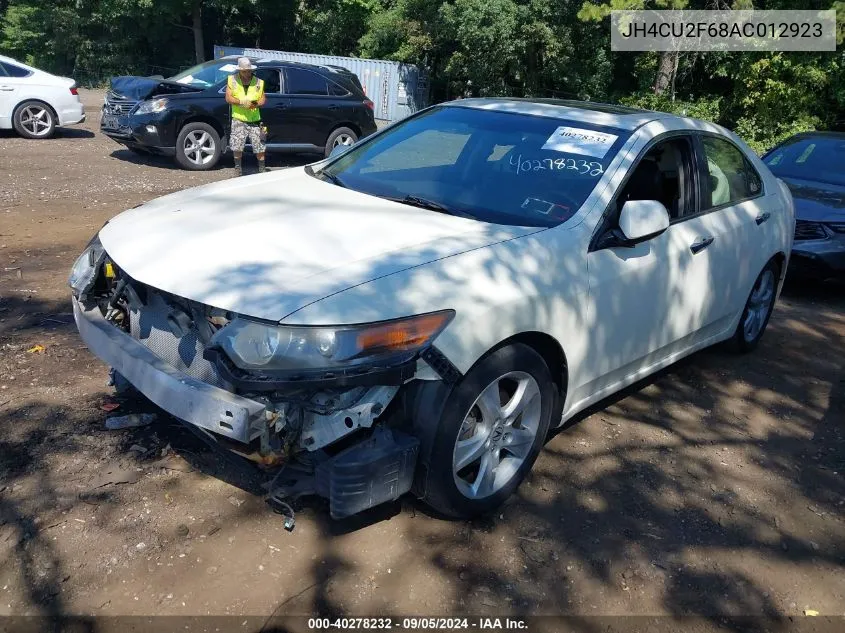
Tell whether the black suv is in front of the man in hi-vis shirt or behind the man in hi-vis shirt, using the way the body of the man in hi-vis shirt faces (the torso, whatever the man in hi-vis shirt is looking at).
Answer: behind

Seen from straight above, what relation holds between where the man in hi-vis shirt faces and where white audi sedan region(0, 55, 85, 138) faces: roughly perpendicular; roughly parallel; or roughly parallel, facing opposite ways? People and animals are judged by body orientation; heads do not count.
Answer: roughly perpendicular

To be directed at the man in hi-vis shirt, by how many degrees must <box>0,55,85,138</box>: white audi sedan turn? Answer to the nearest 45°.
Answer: approximately 135° to its left

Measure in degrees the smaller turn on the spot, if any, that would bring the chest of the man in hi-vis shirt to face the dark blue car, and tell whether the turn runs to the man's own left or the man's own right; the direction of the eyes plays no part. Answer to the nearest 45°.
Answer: approximately 45° to the man's own left

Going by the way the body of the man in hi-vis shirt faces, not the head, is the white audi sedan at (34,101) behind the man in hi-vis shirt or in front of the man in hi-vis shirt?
behind

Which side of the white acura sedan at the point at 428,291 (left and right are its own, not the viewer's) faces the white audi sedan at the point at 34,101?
right

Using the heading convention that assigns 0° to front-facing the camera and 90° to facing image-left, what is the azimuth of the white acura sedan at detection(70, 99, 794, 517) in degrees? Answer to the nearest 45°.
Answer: approximately 45°

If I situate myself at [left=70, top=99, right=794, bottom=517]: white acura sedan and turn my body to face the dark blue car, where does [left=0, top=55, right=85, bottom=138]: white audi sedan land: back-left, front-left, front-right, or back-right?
front-left

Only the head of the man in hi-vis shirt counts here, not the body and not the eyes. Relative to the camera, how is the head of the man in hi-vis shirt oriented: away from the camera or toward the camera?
toward the camera

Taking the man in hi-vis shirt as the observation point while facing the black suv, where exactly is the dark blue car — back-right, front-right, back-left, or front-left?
back-right

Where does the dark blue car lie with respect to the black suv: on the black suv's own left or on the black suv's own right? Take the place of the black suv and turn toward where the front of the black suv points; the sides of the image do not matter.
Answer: on the black suv's own left

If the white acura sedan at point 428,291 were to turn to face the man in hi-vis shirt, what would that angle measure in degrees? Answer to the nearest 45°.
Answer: approximately 135° to its right

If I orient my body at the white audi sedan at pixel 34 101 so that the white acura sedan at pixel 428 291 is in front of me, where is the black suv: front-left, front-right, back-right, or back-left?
front-left

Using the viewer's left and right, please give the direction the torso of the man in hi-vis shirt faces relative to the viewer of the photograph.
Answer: facing the viewer

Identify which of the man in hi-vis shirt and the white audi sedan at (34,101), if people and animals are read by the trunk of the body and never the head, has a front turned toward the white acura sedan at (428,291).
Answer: the man in hi-vis shirt

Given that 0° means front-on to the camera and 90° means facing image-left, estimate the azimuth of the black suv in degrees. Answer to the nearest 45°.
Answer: approximately 45°

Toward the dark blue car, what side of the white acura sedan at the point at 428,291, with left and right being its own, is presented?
back

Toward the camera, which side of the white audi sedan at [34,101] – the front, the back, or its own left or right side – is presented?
left
